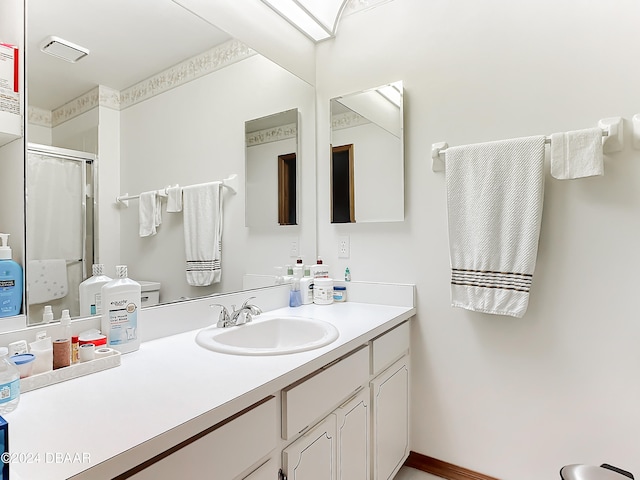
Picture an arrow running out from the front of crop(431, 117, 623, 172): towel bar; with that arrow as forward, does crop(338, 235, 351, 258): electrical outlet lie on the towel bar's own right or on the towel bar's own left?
on the towel bar's own right

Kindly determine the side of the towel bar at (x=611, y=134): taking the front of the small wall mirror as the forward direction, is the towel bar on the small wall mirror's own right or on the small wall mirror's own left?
on the small wall mirror's own left

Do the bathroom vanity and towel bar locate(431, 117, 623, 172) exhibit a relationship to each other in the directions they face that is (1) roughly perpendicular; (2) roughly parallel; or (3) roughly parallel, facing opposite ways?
roughly perpendicular

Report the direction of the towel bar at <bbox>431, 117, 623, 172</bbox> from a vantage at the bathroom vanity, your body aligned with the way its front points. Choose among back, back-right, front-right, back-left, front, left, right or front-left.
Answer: front-left

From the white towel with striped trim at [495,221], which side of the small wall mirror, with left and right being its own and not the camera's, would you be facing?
left

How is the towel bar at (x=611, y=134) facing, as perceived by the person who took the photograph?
facing the viewer

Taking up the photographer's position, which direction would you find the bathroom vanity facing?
facing the viewer and to the right of the viewer

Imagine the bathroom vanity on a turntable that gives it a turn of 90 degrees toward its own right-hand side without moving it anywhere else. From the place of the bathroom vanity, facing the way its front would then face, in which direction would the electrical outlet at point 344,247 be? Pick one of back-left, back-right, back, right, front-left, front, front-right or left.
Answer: back

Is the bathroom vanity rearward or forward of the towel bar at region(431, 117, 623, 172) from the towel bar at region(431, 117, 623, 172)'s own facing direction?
forward

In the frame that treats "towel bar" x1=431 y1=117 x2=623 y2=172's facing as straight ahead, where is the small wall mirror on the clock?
The small wall mirror is roughly at 3 o'clock from the towel bar.
